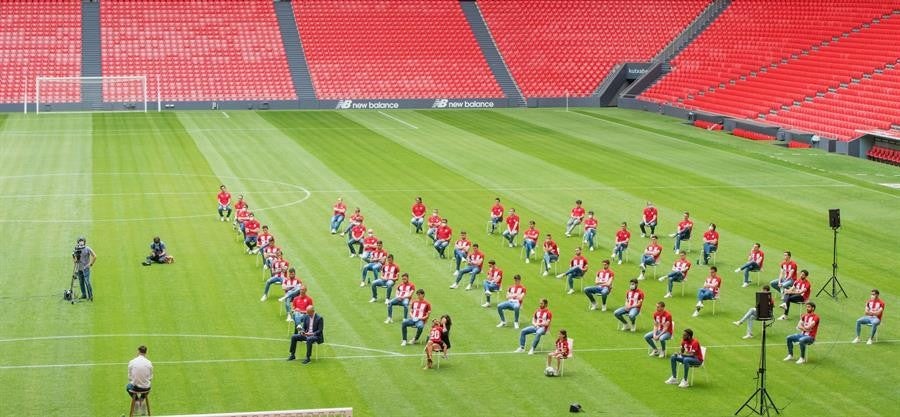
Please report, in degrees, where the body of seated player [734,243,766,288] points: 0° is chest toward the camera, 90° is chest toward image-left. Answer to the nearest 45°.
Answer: approximately 45°

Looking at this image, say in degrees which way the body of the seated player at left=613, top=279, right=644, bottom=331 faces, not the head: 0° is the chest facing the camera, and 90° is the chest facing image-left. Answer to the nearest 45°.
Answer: approximately 45°

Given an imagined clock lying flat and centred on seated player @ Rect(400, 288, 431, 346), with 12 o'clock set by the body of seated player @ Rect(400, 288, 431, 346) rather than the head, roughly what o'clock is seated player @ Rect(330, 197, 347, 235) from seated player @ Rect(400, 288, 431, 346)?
seated player @ Rect(330, 197, 347, 235) is roughly at 4 o'clock from seated player @ Rect(400, 288, 431, 346).

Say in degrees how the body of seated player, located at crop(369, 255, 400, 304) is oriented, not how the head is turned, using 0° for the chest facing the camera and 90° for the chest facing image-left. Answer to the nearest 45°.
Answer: approximately 45°

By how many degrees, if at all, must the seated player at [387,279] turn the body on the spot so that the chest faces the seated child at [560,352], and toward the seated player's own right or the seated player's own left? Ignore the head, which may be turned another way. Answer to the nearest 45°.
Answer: approximately 90° to the seated player's own left
